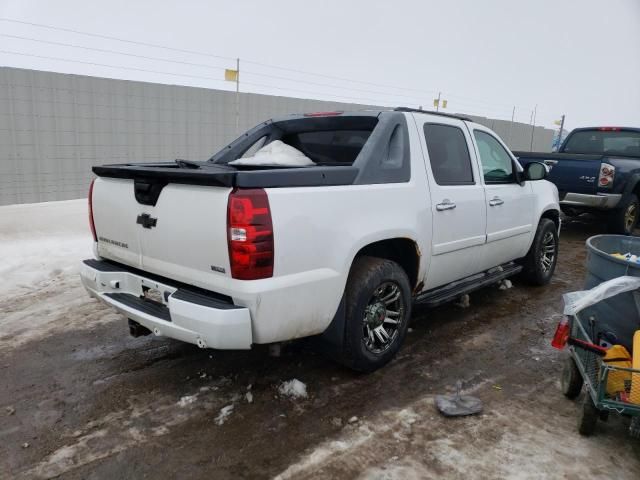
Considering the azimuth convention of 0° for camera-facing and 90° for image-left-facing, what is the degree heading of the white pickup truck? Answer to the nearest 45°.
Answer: approximately 225°
